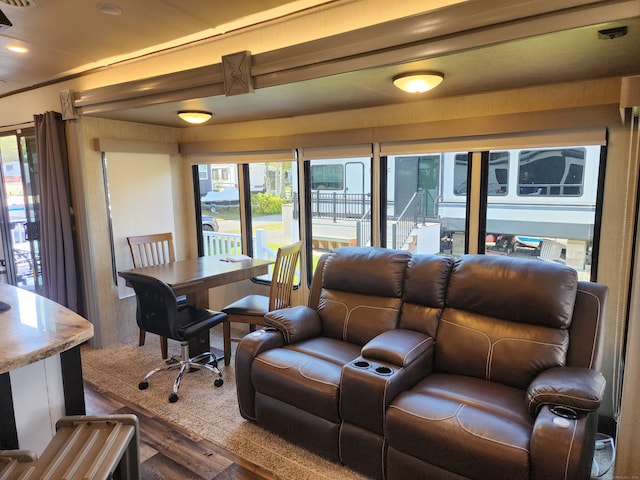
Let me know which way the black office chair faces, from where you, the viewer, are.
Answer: facing away from the viewer and to the right of the viewer

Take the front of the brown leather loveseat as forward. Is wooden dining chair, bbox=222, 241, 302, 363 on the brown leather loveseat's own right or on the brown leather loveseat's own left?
on the brown leather loveseat's own right

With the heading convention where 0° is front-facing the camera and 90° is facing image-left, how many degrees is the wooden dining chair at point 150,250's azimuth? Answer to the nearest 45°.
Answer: approximately 315°

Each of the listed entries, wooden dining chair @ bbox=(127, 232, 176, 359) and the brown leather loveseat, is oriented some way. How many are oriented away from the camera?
0

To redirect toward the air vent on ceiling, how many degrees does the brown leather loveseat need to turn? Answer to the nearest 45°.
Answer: approximately 45° to its right

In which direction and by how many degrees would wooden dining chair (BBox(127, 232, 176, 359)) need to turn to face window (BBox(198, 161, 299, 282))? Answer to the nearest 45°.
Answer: approximately 45° to its left

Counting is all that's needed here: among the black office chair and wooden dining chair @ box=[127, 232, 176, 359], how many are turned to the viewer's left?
0
